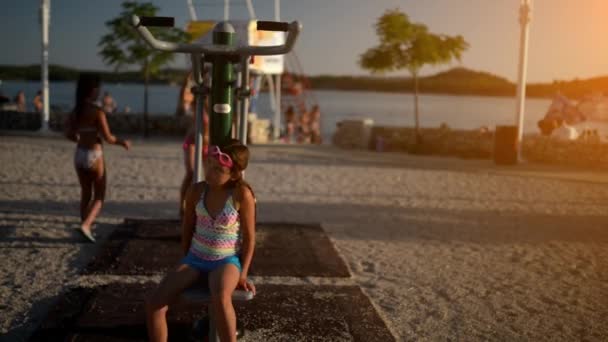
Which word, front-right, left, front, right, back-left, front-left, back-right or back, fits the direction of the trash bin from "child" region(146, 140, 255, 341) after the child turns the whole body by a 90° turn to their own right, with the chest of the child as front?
right

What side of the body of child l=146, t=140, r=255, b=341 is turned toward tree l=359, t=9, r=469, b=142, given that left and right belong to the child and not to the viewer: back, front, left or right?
back

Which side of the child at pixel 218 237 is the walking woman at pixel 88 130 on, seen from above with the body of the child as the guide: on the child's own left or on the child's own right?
on the child's own right

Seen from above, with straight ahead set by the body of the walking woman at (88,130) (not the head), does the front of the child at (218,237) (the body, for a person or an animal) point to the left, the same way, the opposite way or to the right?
the opposite way

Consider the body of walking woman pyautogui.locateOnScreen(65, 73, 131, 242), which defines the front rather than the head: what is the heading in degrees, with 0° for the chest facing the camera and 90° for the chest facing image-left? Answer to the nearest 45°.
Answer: approximately 225°

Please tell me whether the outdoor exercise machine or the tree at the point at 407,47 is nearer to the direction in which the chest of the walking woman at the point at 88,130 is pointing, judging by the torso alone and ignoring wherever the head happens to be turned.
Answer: the tree

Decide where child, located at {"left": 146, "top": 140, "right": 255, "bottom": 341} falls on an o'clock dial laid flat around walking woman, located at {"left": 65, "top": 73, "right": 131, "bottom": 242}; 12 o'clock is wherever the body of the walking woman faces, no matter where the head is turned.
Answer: The child is roughly at 4 o'clock from the walking woman.

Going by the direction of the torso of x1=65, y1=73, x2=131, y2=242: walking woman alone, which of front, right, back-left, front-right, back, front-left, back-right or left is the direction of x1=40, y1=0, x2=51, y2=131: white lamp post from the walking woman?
front-left

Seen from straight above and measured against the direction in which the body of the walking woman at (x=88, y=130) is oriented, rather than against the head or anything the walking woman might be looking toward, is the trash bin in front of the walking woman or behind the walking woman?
in front

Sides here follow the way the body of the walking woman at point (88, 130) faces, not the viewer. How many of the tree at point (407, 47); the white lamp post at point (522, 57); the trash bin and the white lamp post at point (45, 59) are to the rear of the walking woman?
0

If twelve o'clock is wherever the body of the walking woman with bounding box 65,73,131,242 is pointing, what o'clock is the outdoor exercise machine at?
The outdoor exercise machine is roughly at 4 o'clock from the walking woman.

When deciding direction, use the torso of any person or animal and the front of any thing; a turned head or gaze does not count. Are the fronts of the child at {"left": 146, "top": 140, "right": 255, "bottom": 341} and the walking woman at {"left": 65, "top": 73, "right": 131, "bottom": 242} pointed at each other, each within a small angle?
no
